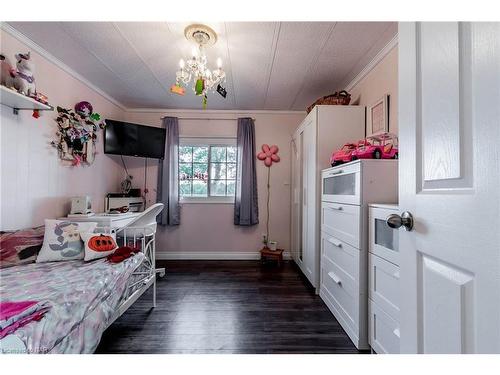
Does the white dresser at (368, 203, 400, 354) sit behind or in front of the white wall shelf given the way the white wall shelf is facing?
in front

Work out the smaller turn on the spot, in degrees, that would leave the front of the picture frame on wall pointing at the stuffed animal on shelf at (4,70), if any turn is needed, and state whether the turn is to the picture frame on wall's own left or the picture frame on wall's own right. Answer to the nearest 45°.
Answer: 0° — it already faces it

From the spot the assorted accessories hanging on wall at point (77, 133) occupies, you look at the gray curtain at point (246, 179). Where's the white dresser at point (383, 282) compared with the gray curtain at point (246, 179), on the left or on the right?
right

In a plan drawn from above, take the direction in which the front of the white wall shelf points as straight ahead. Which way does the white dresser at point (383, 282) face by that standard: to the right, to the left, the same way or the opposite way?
the opposite way

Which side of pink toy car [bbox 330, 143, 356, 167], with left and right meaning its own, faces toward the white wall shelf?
front

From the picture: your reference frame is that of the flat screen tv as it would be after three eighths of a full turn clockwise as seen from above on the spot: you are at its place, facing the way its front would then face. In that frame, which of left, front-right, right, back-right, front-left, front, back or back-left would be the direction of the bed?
left

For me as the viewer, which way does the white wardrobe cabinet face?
facing to the left of the viewer

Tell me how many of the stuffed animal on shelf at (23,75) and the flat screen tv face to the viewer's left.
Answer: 0

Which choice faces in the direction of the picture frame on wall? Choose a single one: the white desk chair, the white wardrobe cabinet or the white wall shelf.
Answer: the white wall shelf

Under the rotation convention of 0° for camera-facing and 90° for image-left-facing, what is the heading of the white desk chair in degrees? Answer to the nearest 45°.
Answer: approximately 90°

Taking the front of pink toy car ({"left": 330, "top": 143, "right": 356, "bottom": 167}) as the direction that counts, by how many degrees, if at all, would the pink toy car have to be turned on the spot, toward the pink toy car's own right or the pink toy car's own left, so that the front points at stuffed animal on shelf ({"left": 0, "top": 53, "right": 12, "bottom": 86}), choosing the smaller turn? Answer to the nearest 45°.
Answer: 0° — it already faces it

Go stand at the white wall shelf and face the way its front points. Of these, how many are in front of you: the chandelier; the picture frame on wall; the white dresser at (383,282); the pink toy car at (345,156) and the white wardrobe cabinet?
5

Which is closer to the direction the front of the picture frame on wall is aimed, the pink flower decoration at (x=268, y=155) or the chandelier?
the chandelier
